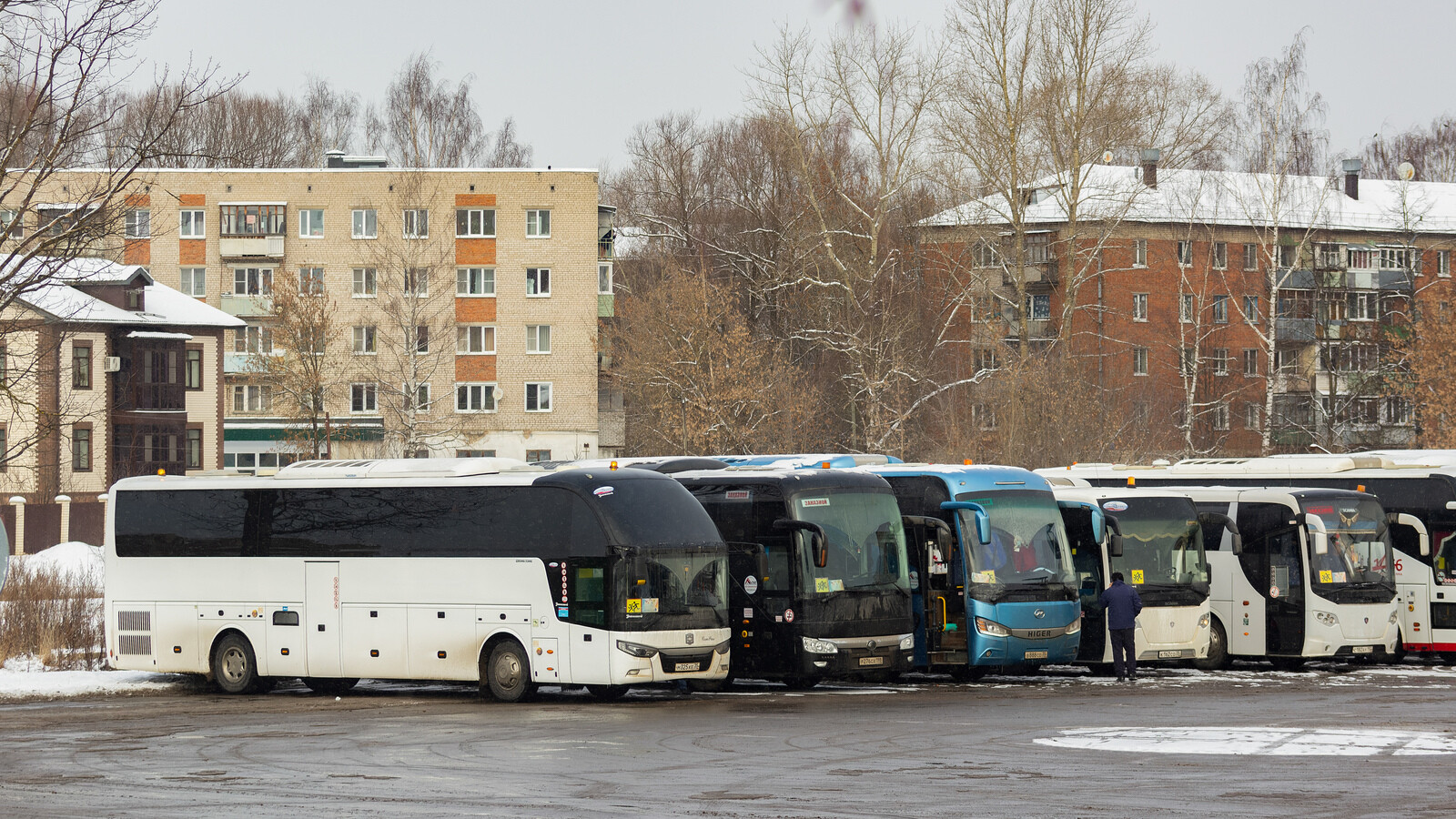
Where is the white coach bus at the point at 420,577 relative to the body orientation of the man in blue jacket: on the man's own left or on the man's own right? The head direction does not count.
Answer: on the man's own left

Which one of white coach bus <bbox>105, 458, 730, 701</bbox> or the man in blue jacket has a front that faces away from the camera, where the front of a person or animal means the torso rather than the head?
the man in blue jacket

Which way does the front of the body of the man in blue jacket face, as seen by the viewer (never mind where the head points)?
away from the camera

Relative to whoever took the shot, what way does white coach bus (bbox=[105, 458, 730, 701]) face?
facing the viewer and to the right of the viewer

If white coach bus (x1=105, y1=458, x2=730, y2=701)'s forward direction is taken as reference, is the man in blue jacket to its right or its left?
on its left

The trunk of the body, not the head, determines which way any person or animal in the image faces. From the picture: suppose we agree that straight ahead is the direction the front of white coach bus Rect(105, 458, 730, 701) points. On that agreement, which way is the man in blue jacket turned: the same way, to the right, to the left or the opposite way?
to the left

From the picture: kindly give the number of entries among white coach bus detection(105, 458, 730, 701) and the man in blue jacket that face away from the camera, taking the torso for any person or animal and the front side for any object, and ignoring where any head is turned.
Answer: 1
